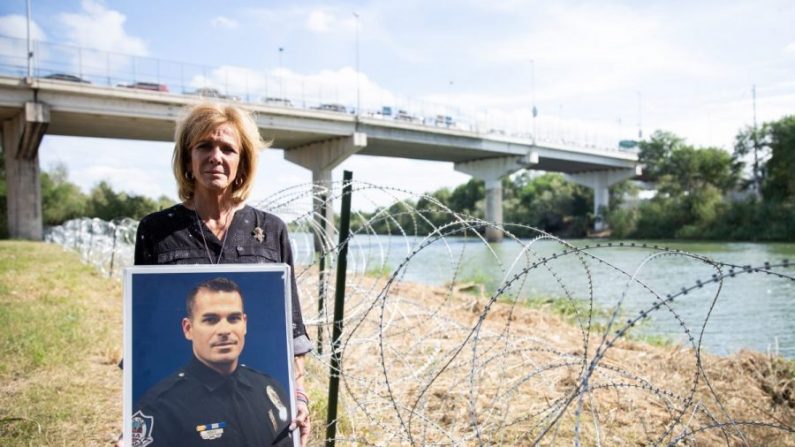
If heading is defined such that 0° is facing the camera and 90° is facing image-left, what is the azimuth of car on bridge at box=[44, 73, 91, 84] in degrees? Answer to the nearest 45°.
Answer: approximately 270°

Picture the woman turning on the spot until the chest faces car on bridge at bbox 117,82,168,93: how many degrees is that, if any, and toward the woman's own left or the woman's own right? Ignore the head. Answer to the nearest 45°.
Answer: approximately 180°

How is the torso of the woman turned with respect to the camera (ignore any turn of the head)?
toward the camera

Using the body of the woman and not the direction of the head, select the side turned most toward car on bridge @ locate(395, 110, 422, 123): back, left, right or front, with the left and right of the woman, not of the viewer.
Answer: back

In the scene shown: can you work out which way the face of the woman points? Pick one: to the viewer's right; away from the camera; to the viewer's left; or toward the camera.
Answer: toward the camera

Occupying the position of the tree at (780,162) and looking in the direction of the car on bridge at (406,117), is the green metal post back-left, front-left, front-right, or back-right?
front-left
